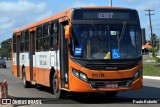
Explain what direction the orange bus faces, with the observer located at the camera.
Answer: facing the viewer and to the right of the viewer
